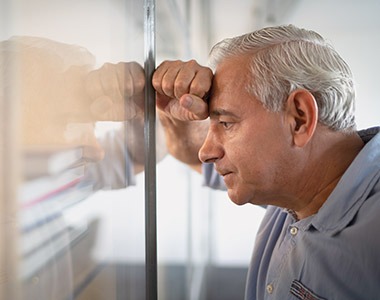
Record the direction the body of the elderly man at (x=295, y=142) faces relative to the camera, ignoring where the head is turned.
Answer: to the viewer's left

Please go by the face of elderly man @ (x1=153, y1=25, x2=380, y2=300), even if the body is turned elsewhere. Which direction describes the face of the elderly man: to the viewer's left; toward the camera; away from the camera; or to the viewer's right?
to the viewer's left
